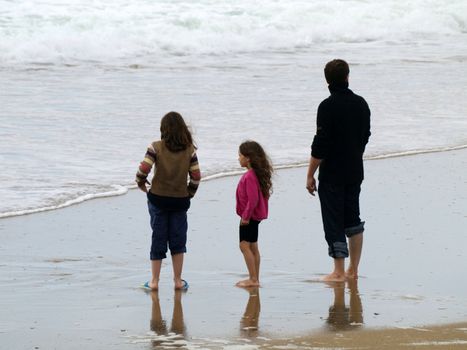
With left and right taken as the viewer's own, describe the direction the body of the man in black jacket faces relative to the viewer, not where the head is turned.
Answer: facing away from the viewer and to the left of the viewer

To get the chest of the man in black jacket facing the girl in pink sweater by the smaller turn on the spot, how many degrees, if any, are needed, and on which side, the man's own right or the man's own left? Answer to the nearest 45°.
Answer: approximately 45° to the man's own left

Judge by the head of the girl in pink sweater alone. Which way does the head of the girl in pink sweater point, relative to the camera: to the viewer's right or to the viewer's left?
to the viewer's left

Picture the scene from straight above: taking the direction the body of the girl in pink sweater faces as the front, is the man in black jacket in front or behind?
behind
